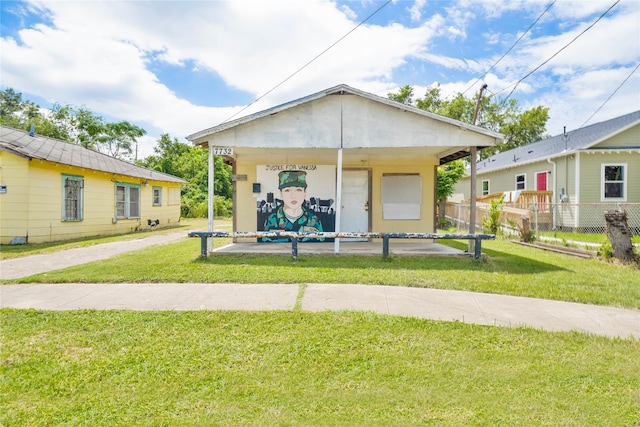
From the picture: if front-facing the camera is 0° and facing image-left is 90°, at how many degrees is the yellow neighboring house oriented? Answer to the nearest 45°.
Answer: approximately 45°

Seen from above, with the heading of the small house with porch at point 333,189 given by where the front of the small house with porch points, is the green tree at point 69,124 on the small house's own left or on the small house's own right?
on the small house's own right

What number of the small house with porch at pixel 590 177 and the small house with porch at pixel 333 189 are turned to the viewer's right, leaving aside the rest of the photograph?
0

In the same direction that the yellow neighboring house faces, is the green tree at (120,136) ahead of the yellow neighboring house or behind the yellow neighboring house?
behind

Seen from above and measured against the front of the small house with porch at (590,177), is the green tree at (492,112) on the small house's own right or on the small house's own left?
on the small house's own right

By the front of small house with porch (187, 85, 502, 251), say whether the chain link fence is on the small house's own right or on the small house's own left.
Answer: on the small house's own left

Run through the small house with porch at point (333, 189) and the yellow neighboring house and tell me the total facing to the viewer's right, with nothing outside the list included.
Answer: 0

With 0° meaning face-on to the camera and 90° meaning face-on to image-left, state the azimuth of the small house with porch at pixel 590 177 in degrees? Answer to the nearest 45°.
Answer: approximately 45°
